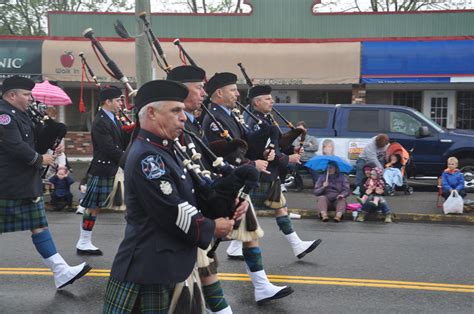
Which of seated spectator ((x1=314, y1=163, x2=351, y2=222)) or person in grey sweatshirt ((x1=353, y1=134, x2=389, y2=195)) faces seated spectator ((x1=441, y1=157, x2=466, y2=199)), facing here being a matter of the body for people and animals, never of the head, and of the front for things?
person in grey sweatshirt ((x1=353, y1=134, x2=389, y2=195))

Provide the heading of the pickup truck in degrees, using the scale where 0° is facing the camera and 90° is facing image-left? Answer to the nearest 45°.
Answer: approximately 270°

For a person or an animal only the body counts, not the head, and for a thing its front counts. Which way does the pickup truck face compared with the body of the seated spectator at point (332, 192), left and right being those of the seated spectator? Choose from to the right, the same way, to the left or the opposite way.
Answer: to the left

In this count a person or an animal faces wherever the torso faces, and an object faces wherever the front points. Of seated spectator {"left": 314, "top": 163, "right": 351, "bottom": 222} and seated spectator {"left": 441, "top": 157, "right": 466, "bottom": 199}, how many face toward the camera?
2

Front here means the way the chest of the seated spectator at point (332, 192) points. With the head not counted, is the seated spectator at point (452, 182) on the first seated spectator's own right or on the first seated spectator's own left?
on the first seated spectator's own left

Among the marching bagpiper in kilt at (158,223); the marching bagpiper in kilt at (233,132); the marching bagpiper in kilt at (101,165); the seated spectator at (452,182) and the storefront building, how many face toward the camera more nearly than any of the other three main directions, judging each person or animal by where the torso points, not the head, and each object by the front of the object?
2
